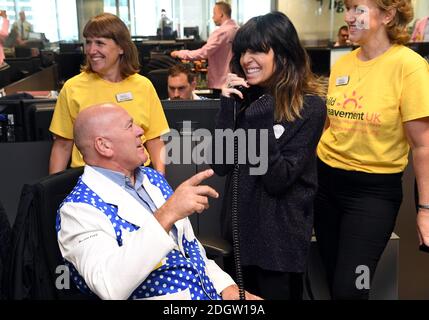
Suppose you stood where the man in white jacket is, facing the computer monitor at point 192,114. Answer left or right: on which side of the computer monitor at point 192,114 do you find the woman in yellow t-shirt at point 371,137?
right

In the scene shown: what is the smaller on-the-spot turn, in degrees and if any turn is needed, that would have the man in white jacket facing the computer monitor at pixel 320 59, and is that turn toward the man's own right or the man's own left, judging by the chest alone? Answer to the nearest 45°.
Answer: approximately 90° to the man's own left

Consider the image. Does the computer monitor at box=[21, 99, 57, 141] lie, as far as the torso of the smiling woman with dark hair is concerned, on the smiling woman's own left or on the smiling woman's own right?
on the smiling woman's own right

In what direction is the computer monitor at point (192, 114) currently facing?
away from the camera

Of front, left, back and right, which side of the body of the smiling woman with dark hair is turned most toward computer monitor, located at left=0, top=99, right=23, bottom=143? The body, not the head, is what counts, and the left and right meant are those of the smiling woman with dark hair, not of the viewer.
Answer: right

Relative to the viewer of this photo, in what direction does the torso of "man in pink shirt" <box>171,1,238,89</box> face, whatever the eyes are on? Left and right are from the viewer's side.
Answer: facing to the left of the viewer

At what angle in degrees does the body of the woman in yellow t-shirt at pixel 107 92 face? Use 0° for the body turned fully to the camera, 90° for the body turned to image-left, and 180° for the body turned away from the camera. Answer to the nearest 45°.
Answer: approximately 0°

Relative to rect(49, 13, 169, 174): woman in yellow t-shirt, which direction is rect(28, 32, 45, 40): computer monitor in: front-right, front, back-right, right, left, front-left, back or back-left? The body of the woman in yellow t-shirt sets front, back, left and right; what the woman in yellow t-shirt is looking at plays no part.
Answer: back

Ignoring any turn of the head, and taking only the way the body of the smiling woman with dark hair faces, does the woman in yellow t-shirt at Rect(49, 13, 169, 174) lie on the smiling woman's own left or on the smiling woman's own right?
on the smiling woman's own right

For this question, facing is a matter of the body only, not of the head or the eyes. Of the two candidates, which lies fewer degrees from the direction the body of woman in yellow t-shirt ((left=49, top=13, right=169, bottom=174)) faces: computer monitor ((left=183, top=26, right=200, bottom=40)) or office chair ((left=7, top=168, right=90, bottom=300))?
the office chair

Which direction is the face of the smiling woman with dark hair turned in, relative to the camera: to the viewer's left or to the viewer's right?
to the viewer's left

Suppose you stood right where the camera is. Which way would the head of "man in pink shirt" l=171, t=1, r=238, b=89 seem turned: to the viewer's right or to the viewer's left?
to the viewer's left
